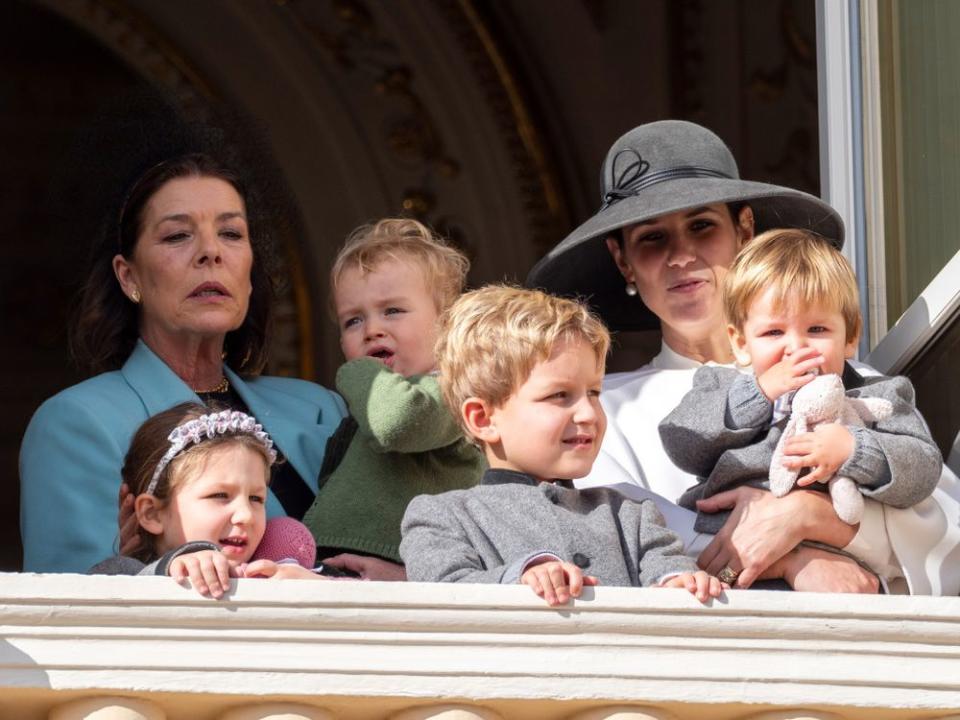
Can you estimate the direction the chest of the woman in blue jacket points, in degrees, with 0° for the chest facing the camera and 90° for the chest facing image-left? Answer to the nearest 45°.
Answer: approximately 315°

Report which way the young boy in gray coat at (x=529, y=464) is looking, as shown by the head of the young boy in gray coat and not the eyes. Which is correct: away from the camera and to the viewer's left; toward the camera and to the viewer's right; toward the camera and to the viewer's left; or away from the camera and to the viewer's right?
toward the camera and to the viewer's right

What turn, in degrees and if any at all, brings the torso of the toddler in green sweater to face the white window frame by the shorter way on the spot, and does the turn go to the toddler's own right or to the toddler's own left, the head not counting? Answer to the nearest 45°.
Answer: approximately 135° to the toddler's own left

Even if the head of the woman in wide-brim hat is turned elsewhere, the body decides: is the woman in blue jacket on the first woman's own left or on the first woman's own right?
on the first woman's own right

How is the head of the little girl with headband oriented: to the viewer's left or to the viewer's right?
to the viewer's right

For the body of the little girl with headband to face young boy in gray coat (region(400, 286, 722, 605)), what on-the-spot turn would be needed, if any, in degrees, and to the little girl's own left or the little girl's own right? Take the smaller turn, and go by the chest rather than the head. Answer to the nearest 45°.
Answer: approximately 45° to the little girl's own left
